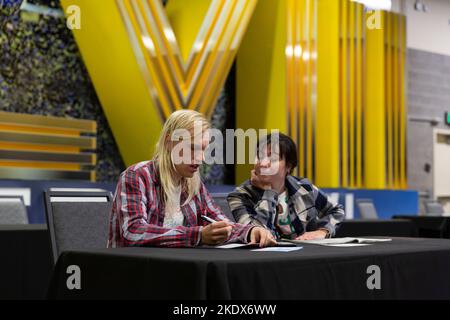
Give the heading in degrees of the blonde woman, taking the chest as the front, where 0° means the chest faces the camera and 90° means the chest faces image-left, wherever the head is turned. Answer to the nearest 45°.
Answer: approximately 315°

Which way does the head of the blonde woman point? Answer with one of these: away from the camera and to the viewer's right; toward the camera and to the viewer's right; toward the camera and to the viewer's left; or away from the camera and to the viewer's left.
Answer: toward the camera and to the viewer's right

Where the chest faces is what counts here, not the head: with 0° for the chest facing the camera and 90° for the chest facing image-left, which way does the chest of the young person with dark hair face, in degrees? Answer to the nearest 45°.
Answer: approximately 0°

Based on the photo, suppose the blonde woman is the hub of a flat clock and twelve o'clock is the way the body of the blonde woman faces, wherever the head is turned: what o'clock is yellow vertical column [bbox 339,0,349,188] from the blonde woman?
The yellow vertical column is roughly at 8 o'clock from the blonde woman.

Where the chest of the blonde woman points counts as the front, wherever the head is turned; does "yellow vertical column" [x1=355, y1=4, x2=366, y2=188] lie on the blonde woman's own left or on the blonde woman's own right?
on the blonde woman's own left

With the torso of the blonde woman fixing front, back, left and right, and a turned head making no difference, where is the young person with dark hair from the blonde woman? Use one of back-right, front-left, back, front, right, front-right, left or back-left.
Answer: left

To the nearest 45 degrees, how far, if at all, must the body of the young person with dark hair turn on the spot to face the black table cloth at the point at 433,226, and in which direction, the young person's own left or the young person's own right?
approximately 180°

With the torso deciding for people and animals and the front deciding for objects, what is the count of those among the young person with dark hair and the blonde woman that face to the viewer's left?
0

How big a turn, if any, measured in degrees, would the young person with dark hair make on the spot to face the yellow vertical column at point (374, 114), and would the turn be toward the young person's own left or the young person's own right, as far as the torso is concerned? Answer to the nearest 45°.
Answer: approximately 180°

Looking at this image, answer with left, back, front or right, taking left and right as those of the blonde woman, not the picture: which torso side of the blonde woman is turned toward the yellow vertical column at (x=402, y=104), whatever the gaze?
left

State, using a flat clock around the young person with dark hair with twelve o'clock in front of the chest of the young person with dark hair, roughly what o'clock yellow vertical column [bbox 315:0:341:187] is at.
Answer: The yellow vertical column is roughly at 6 o'clock from the young person with dark hair.

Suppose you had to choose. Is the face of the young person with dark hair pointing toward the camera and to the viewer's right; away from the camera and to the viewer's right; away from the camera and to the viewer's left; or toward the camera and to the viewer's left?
toward the camera and to the viewer's left

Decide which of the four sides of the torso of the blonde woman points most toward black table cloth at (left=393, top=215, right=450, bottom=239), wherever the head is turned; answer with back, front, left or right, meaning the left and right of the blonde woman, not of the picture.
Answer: left
